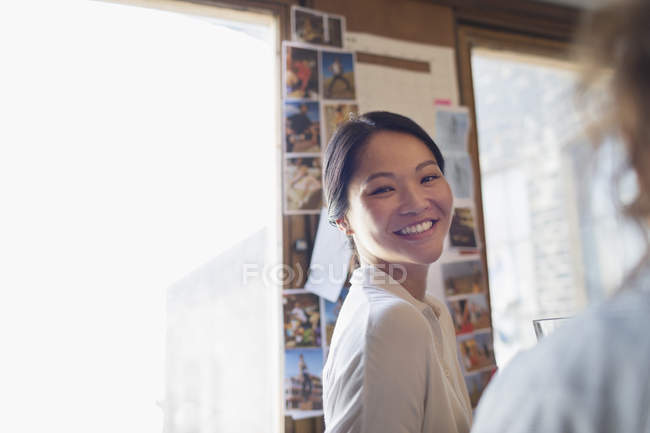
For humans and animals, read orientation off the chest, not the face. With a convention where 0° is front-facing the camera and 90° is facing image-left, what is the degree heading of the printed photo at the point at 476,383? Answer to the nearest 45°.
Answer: approximately 0°

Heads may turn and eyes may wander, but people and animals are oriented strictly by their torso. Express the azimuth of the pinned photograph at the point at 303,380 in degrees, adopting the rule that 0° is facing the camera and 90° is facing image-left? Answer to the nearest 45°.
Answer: approximately 0°

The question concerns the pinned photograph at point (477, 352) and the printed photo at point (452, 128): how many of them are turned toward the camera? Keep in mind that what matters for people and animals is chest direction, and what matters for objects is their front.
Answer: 2

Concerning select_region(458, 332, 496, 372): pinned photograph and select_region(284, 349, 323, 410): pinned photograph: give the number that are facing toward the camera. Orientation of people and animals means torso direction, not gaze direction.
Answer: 2

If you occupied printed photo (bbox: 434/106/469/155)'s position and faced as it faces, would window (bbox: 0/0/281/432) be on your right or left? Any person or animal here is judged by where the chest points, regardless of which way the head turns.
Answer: on your right

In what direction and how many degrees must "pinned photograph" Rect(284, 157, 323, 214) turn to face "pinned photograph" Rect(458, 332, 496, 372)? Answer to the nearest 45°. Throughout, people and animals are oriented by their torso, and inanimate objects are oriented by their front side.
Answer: approximately 135° to its left
